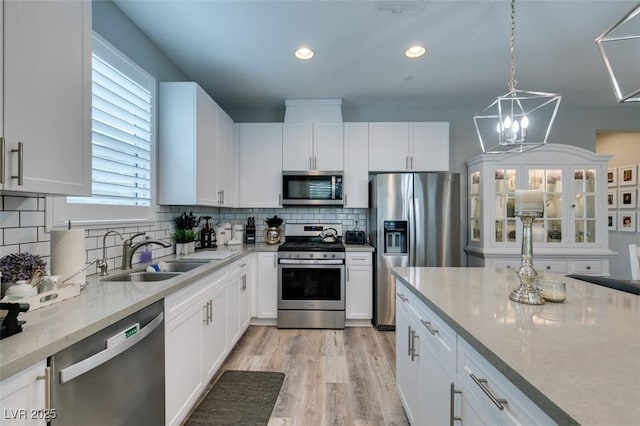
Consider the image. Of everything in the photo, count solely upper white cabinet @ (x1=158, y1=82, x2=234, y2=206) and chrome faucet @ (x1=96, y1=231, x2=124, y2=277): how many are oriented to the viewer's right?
2

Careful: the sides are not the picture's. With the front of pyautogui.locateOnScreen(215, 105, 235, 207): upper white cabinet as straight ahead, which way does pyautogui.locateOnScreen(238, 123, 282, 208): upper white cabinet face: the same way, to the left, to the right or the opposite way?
to the right

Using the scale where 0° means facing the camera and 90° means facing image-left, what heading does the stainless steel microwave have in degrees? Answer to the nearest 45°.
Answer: approximately 0°

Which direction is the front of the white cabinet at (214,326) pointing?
to the viewer's right

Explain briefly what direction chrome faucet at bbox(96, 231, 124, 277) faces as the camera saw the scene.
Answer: facing to the right of the viewer

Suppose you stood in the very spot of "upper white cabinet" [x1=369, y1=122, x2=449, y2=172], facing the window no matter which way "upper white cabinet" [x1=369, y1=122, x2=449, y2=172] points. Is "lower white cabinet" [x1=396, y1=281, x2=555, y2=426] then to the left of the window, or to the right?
left

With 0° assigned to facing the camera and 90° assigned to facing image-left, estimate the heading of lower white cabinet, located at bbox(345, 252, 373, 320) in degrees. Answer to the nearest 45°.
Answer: approximately 0°

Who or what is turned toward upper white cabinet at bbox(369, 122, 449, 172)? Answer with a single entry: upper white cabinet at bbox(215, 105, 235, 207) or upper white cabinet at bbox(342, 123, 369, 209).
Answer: upper white cabinet at bbox(215, 105, 235, 207)
